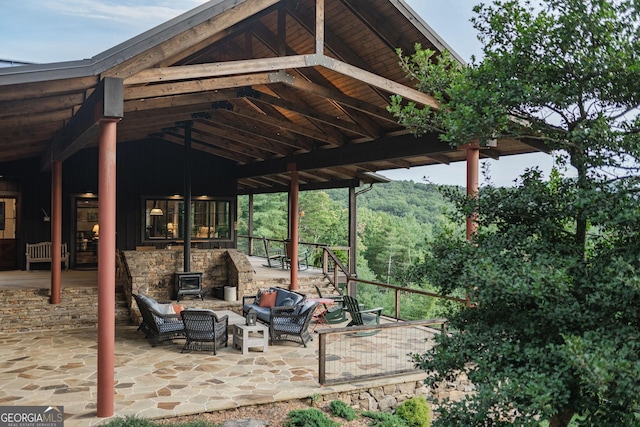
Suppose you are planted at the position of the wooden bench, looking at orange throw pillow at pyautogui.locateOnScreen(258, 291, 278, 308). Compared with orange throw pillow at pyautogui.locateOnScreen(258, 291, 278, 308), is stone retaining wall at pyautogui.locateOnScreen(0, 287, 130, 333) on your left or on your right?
right

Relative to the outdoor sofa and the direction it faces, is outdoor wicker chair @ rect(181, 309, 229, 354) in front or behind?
in front

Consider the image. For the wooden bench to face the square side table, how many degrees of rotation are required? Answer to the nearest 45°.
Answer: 0° — it already faces it

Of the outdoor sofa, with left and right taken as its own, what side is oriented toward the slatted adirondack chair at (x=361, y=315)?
left

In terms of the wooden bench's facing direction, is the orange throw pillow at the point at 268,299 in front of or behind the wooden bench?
in front

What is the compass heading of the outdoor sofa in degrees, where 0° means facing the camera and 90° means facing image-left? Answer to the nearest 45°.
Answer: approximately 45°

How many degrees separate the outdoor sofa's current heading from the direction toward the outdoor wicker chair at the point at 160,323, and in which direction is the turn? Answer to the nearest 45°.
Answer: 0° — it already faces it

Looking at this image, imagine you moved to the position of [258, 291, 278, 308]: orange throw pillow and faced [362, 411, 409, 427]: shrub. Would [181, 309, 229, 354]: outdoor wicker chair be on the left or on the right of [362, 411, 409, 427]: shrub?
right

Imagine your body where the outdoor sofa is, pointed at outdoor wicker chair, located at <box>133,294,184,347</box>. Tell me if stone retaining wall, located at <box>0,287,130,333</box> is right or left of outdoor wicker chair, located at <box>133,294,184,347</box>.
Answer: right

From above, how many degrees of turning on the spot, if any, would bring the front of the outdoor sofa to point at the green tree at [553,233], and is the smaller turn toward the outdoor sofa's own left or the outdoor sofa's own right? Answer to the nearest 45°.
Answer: approximately 45° to the outdoor sofa's own left

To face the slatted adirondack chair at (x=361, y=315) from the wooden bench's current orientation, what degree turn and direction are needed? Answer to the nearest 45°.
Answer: approximately 45° to its left

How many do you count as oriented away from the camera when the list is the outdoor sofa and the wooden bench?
0
